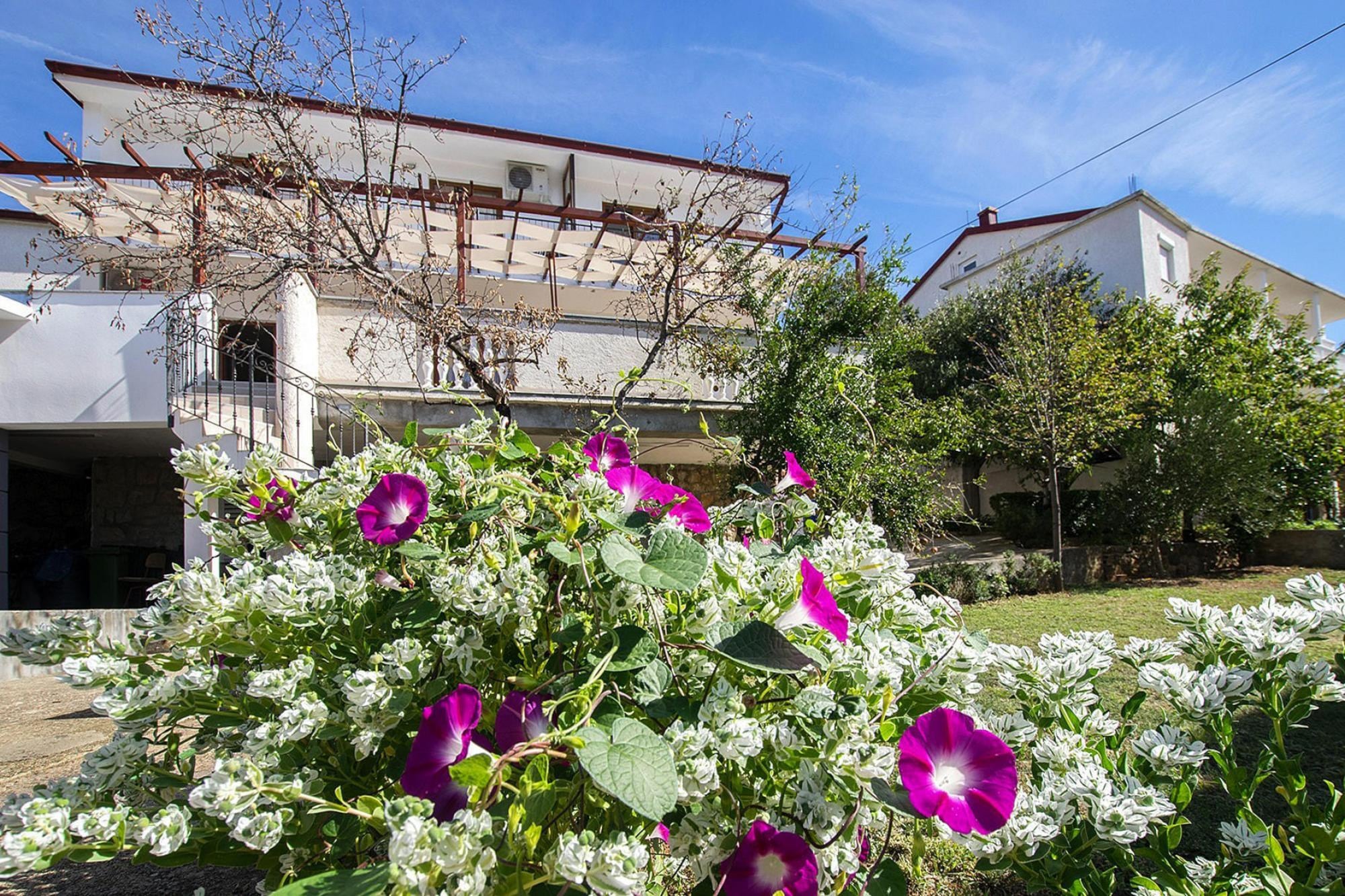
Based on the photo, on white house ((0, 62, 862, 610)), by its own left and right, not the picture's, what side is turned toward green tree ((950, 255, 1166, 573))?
left

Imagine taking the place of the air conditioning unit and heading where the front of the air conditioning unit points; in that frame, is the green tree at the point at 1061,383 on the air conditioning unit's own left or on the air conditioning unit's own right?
on the air conditioning unit's own left

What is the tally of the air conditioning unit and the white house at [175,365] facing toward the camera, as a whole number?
2

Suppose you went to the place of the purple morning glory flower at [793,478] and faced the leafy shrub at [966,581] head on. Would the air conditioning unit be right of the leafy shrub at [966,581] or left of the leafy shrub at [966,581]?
left

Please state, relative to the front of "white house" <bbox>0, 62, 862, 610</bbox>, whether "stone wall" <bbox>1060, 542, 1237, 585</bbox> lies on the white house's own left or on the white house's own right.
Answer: on the white house's own left

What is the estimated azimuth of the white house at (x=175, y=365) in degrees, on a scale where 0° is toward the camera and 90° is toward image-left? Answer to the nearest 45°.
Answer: approximately 0°

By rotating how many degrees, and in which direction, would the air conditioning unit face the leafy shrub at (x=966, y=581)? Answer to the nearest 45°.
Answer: approximately 45° to its left
